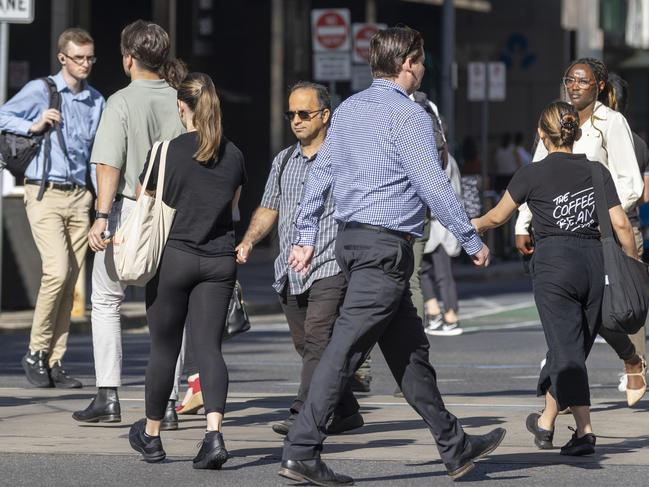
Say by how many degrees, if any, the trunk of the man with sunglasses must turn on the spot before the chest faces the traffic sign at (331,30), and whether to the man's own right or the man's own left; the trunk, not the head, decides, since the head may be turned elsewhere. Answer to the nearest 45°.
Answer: approximately 135° to the man's own right

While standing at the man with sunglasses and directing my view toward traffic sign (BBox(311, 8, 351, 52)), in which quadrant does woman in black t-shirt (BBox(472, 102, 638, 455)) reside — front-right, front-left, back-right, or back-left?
back-right

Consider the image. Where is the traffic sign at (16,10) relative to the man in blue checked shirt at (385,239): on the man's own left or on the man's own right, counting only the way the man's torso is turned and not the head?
on the man's own left

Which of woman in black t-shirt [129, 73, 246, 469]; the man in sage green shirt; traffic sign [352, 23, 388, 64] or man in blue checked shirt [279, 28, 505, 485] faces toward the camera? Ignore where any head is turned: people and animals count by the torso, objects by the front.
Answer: the traffic sign

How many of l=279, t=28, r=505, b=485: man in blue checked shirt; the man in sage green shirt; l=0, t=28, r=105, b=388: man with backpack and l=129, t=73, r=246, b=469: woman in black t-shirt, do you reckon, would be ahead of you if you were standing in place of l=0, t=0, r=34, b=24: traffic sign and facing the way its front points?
4

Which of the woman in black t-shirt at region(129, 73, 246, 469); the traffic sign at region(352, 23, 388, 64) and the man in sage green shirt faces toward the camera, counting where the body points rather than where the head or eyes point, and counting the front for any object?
the traffic sign

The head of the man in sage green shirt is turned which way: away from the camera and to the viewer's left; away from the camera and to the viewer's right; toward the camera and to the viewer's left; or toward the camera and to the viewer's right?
away from the camera and to the viewer's left

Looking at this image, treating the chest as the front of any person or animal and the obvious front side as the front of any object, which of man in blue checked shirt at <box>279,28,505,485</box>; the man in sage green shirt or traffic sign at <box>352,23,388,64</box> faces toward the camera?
the traffic sign

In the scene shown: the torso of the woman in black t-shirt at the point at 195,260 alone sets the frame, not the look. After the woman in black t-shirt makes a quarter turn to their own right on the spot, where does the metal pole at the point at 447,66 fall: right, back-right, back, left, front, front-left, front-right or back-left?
front-left

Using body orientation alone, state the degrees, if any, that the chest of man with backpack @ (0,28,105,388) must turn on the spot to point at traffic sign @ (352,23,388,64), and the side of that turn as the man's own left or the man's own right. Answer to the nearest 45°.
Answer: approximately 135° to the man's own left

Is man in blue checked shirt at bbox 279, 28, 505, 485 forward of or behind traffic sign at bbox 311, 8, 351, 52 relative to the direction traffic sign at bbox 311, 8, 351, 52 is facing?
forward

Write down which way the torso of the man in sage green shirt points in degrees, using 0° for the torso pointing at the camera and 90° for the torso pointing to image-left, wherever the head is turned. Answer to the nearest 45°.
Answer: approximately 135°

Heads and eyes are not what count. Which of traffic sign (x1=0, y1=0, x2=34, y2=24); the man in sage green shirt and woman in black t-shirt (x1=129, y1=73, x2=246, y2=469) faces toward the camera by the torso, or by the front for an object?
the traffic sign

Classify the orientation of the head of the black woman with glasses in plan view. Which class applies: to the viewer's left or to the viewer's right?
to the viewer's left

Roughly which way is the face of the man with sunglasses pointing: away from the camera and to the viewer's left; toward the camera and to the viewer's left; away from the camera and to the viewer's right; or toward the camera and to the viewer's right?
toward the camera and to the viewer's left
